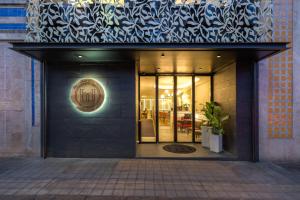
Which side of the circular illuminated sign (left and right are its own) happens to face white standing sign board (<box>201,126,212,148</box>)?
left

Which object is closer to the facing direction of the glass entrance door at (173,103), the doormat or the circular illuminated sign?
the doormat

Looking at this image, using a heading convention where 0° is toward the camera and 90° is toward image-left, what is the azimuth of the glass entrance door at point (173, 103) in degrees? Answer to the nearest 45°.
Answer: approximately 0°

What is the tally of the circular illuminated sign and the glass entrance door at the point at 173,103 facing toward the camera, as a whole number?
2

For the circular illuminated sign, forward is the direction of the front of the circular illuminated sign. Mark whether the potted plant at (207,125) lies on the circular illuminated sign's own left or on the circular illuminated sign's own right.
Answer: on the circular illuminated sign's own left
